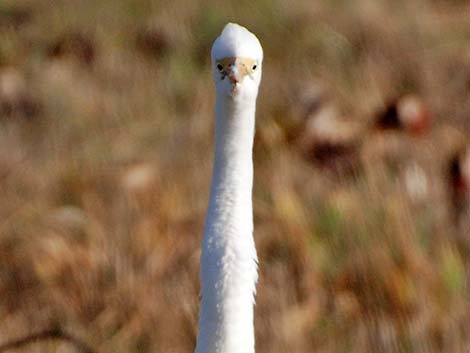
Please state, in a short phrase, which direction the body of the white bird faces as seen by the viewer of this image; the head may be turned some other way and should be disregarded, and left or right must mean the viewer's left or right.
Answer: facing the viewer
